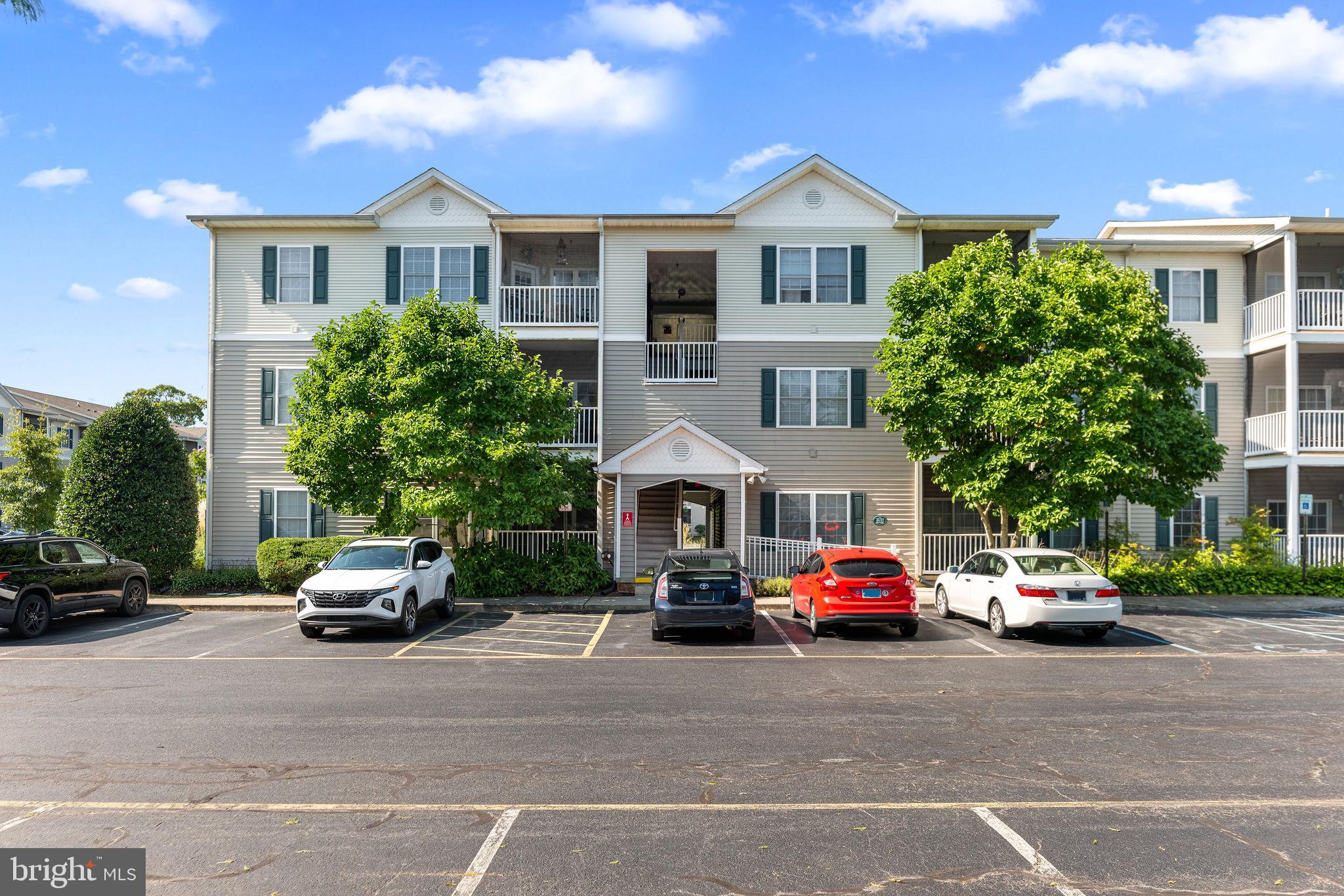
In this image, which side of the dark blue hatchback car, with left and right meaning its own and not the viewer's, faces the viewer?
back

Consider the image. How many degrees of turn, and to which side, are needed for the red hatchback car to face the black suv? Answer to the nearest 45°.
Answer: approximately 90° to its left

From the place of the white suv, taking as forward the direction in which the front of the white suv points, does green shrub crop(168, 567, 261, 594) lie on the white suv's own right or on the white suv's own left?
on the white suv's own right

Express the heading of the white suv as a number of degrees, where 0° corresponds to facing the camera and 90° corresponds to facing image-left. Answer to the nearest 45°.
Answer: approximately 45°

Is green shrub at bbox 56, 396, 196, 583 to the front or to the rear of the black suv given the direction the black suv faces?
to the front

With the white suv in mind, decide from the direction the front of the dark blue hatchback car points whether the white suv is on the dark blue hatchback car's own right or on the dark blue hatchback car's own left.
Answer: on the dark blue hatchback car's own left

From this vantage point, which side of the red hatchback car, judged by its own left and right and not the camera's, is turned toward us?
back

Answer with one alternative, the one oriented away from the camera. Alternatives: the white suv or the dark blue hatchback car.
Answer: the dark blue hatchback car

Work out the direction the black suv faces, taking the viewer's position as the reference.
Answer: facing away from the viewer and to the right of the viewer

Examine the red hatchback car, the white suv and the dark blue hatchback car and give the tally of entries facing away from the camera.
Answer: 2
